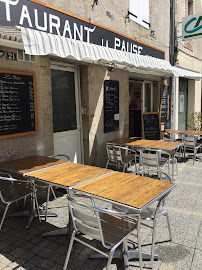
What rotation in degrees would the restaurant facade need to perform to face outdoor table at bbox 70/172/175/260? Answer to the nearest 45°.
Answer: approximately 45° to its right

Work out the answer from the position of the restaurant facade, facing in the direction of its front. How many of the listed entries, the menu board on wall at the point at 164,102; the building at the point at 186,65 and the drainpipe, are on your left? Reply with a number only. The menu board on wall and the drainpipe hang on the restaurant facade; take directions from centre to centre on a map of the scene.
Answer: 3

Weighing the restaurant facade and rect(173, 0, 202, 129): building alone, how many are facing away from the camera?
0

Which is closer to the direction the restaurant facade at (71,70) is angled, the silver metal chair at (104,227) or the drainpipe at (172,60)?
the silver metal chair

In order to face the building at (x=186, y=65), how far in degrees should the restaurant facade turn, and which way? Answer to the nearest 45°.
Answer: approximately 90° to its left

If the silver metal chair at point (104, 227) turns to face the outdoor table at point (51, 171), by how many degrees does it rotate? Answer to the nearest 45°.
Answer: approximately 90° to its left

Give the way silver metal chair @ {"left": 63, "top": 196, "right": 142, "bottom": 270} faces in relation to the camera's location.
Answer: facing away from the viewer and to the right of the viewer

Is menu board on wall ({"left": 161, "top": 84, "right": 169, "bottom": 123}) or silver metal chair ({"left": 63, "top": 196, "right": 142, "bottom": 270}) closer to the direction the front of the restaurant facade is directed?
the silver metal chair

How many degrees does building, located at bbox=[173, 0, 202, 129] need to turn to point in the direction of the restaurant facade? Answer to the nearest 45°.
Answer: approximately 45° to its right

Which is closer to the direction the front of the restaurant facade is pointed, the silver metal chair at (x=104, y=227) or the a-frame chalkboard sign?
the silver metal chair

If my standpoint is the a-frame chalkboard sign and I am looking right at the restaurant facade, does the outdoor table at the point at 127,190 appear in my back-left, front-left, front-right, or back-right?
front-left

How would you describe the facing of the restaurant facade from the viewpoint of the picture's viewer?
facing the viewer and to the right of the viewer
